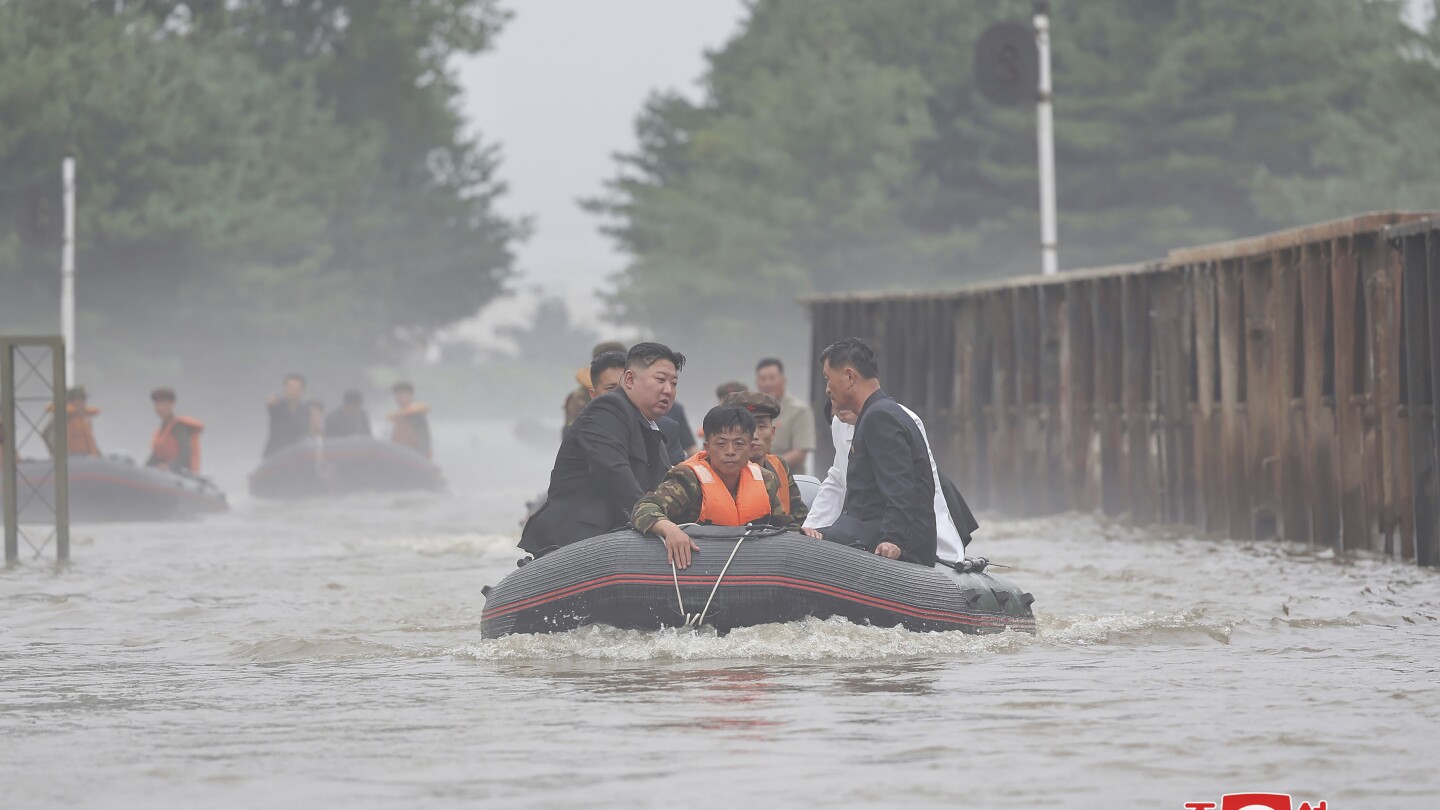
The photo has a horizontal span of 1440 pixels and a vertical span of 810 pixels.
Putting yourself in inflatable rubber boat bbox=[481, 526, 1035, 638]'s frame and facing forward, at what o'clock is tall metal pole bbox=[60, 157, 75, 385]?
The tall metal pole is roughly at 5 o'clock from the inflatable rubber boat.

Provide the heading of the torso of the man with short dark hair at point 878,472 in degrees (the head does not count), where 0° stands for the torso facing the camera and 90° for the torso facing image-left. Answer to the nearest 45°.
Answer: approximately 90°

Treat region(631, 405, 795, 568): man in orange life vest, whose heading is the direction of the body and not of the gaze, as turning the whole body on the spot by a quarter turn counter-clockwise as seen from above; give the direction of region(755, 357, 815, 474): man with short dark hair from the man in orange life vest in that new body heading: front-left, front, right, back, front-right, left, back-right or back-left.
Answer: left

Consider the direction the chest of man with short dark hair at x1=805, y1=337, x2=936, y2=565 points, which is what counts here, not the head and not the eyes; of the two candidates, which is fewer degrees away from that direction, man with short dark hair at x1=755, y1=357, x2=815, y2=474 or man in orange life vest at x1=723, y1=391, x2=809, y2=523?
the man in orange life vest

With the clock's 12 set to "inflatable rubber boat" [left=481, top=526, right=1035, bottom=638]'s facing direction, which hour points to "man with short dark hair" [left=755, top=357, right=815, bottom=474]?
The man with short dark hair is roughly at 6 o'clock from the inflatable rubber boat.

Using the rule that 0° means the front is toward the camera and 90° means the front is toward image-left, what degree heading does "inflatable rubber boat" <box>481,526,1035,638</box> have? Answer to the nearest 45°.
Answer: approximately 0°
